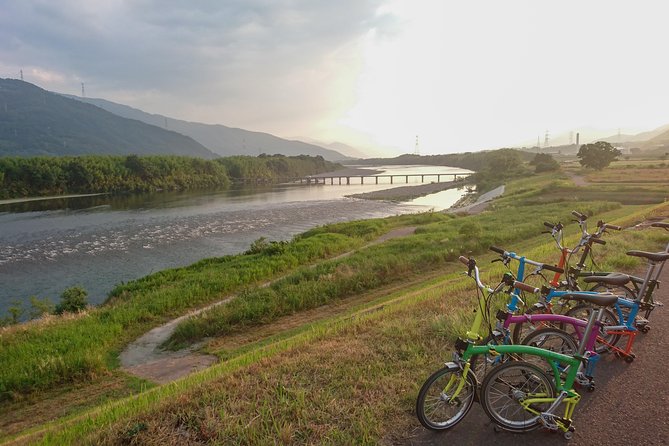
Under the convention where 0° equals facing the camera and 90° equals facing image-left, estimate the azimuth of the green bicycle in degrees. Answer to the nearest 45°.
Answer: approximately 90°

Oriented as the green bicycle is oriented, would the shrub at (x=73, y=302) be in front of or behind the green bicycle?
in front
